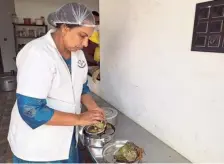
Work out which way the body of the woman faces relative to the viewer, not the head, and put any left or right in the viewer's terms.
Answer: facing the viewer and to the right of the viewer

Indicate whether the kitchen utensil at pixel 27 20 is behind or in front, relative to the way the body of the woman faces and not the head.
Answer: behind

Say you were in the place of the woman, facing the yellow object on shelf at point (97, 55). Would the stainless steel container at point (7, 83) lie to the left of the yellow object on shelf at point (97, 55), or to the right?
left

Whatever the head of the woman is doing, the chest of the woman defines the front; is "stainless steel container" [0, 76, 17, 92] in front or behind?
behind

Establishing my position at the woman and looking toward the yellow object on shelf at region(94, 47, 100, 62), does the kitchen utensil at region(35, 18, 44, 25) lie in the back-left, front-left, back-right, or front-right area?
front-left

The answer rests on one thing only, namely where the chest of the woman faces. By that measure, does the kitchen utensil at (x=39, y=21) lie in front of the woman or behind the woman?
behind
